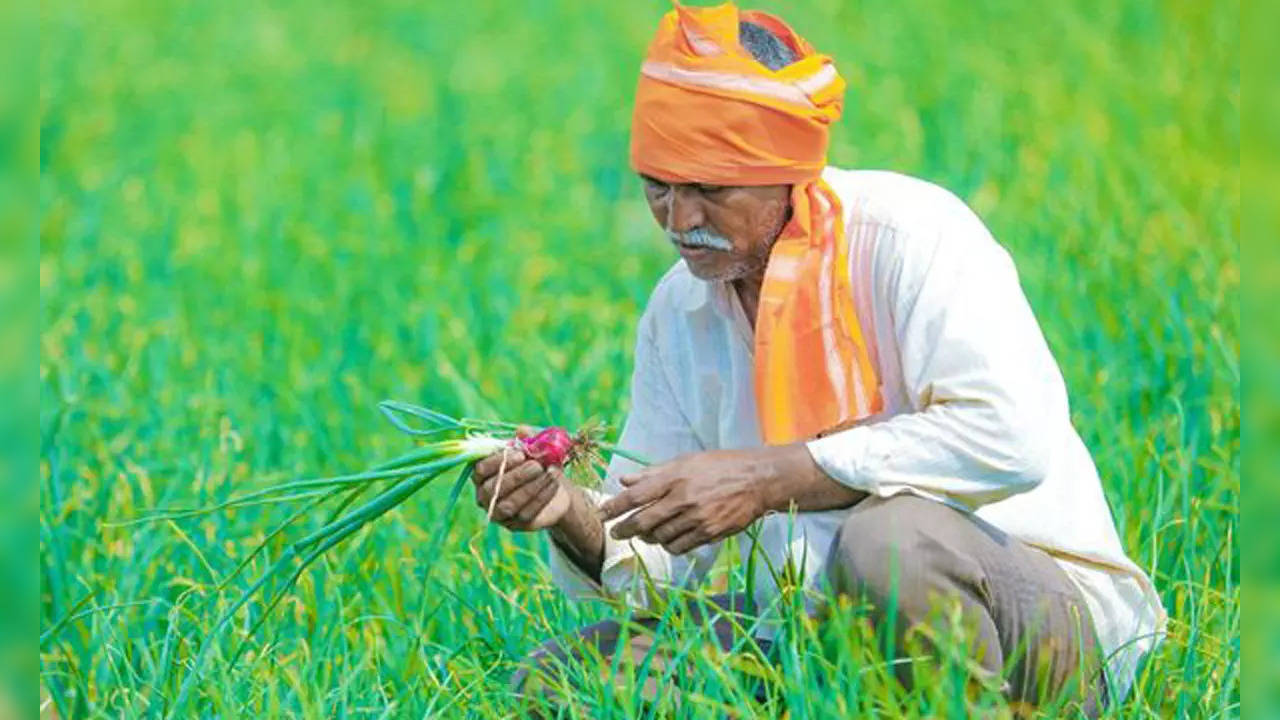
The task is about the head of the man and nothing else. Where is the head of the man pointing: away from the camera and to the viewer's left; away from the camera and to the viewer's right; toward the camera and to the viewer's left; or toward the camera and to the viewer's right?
toward the camera and to the viewer's left

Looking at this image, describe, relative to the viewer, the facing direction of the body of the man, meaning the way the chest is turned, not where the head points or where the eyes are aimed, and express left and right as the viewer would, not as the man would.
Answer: facing the viewer and to the left of the viewer
